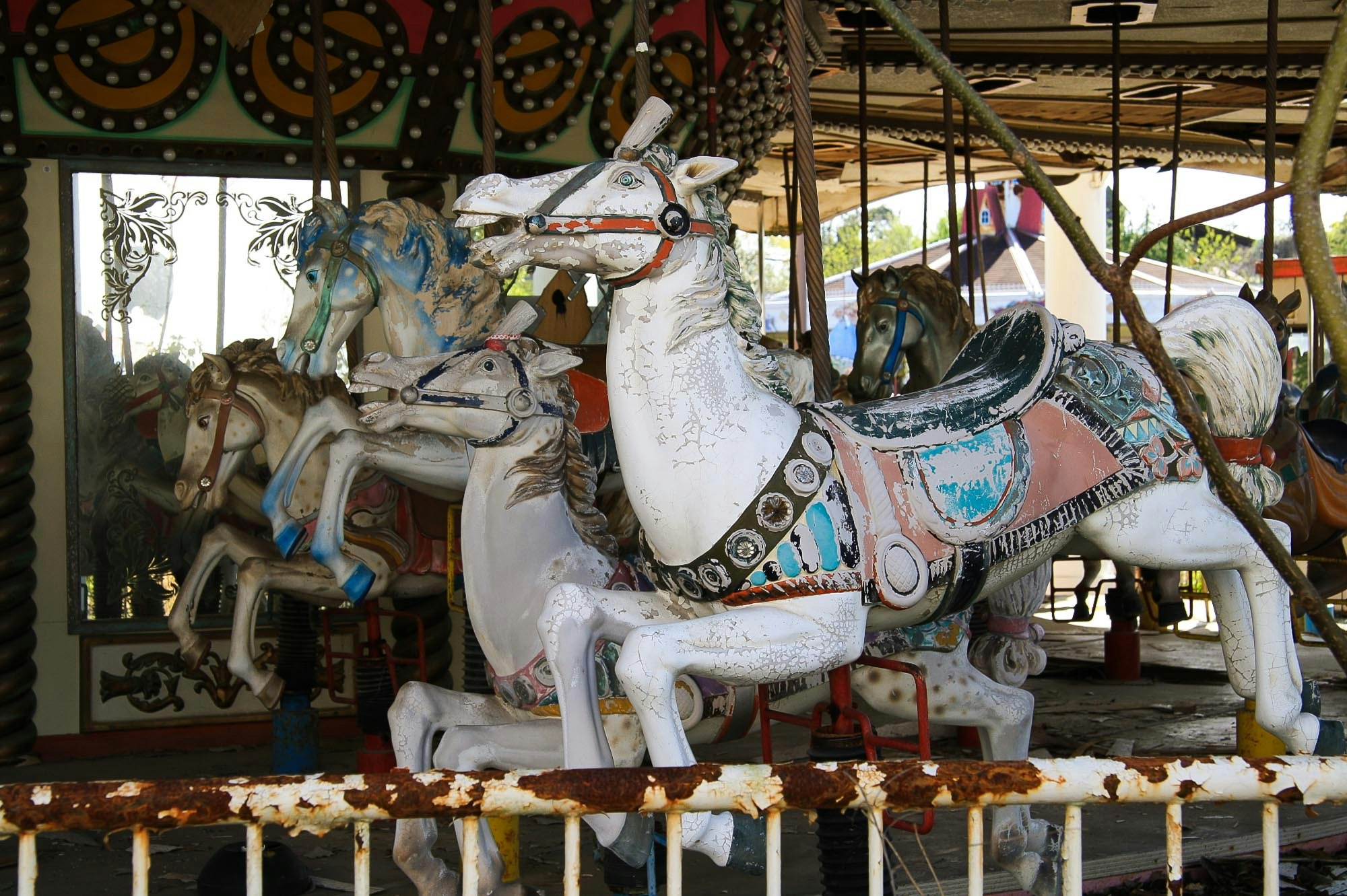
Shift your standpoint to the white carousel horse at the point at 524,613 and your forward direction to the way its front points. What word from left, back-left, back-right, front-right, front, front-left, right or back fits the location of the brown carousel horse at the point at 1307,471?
back-right

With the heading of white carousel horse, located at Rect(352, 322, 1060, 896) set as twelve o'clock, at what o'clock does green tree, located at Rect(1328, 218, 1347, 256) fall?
The green tree is roughly at 4 o'clock from the white carousel horse.

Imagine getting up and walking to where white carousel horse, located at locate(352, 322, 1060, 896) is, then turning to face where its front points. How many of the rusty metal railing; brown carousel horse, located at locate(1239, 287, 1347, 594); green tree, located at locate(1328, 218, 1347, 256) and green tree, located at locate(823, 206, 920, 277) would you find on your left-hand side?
1

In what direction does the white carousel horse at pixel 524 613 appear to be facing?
to the viewer's left

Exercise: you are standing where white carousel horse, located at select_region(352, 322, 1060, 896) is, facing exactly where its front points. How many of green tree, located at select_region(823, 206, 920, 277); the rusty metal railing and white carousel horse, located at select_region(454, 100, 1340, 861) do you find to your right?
1

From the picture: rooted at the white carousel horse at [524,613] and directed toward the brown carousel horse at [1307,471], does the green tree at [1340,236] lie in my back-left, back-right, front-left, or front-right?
front-left

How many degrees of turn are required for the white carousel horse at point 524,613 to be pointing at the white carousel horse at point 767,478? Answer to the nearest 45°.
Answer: approximately 135° to its left

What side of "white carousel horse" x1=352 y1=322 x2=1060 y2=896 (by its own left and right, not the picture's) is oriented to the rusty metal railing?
left

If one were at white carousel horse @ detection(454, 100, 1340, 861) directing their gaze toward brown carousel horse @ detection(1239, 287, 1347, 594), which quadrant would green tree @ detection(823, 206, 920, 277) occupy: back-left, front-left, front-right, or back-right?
front-left

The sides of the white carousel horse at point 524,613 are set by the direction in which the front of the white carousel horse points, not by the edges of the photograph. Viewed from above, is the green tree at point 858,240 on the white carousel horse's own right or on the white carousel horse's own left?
on the white carousel horse's own right
